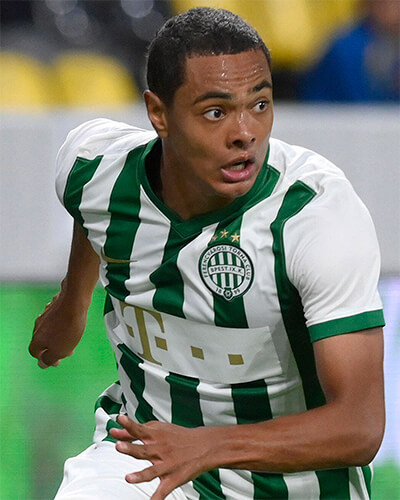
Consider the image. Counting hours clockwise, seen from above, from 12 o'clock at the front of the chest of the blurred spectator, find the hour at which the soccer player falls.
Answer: The soccer player is roughly at 12 o'clock from the blurred spectator.

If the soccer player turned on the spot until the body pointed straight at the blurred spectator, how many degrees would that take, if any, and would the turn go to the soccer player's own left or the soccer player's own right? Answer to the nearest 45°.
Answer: approximately 135° to the soccer player's own right

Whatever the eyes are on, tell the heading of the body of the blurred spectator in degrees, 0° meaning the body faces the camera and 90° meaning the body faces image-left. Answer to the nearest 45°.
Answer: approximately 0°
